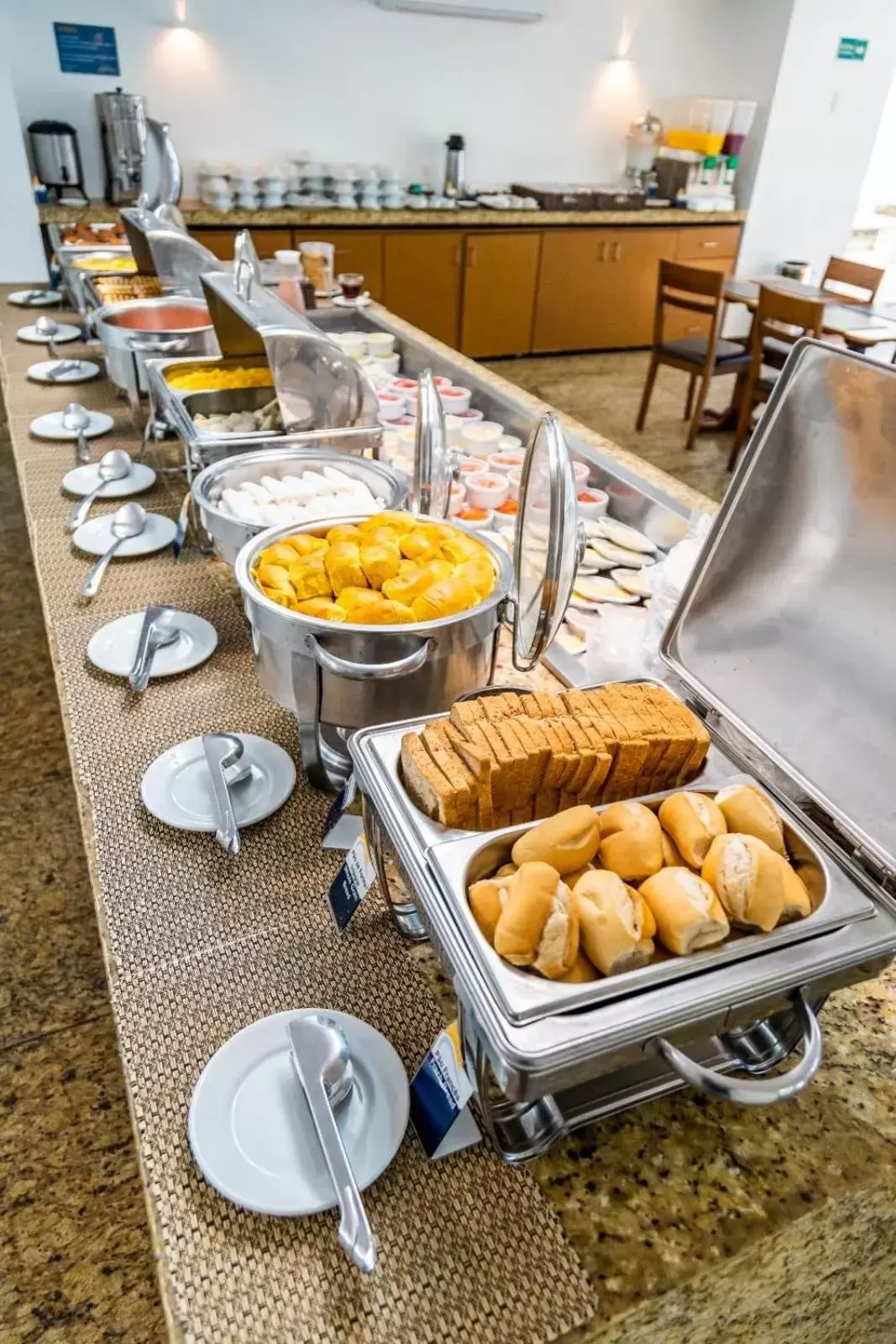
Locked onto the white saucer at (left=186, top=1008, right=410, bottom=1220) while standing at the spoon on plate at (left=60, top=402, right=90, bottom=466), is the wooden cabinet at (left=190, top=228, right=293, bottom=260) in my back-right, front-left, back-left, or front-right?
back-left

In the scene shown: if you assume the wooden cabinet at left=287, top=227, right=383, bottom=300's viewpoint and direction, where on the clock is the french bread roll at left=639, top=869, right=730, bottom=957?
The french bread roll is roughly at 12 o'clock from the wooden cabinet.

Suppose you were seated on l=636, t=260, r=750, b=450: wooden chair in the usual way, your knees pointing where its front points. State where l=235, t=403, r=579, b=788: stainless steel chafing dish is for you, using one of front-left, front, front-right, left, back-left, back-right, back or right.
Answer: back-right

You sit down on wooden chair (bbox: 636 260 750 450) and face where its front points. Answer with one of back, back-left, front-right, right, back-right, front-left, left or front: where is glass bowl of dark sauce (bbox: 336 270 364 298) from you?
back

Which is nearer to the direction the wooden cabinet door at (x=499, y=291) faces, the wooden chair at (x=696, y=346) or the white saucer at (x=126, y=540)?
the white saucer

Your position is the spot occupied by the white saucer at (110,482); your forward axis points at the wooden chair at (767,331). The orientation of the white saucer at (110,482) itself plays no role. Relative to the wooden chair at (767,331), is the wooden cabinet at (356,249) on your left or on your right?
left

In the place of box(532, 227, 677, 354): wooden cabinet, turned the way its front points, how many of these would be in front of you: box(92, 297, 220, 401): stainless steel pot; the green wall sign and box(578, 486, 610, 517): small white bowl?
2
